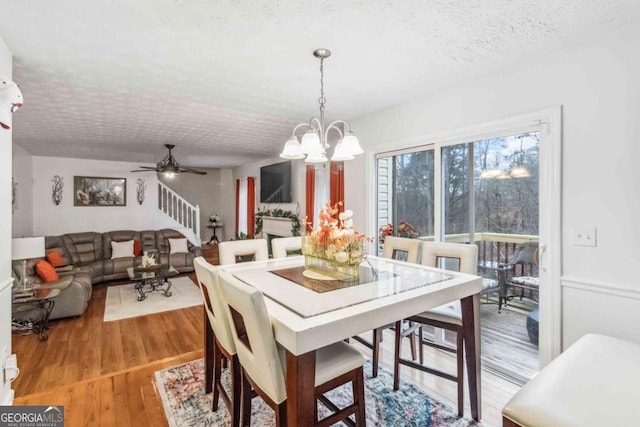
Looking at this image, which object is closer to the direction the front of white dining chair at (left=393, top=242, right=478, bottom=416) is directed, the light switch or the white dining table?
the white dining table

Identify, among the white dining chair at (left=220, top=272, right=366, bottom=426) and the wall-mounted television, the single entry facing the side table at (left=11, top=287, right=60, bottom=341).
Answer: the wall-mounted television

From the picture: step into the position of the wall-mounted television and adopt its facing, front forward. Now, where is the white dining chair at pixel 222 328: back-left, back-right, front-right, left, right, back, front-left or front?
front-left

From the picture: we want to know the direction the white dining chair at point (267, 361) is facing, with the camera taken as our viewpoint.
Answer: facing away from the viewer and to the right of the viewer

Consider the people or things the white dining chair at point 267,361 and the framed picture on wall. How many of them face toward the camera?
1

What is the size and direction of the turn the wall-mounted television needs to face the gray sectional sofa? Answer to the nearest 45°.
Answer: approximately 45° to its right

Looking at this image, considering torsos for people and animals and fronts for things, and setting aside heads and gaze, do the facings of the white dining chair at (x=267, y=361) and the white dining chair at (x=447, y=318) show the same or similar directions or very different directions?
very different directions

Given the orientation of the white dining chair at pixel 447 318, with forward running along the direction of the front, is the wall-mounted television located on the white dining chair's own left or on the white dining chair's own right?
on the white dining chair's own right

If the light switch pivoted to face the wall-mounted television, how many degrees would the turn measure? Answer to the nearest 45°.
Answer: approximately 45° to its right

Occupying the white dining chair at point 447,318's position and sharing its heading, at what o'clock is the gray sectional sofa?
The gray sectional sofa is roughly at 2 o'clock from the white dining chair.

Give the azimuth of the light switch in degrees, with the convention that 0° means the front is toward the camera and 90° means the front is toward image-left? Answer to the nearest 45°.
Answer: approximately 45°
